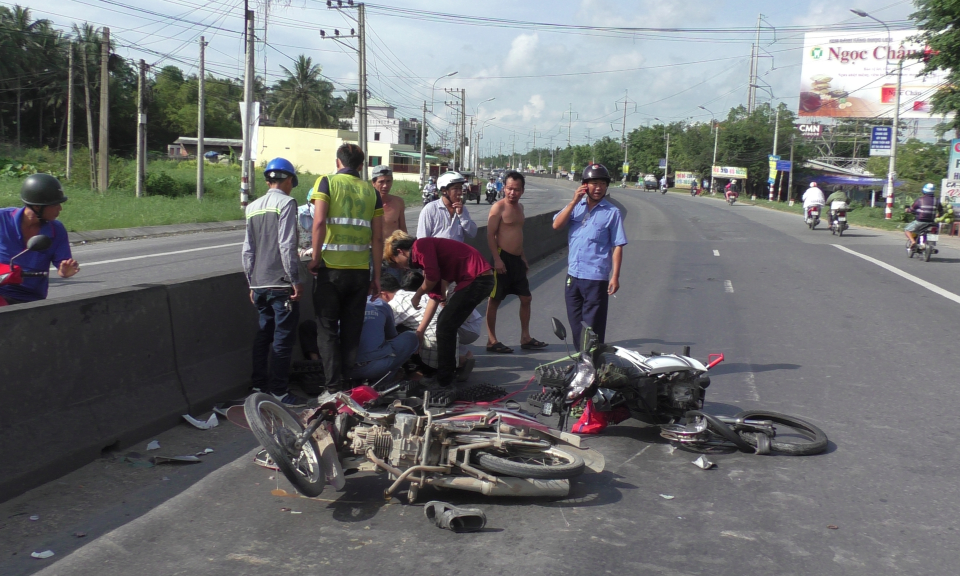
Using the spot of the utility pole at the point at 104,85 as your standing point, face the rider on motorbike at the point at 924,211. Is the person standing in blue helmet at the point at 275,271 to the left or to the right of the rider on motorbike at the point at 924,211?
right

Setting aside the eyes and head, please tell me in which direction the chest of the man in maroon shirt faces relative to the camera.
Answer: to the viewer's left

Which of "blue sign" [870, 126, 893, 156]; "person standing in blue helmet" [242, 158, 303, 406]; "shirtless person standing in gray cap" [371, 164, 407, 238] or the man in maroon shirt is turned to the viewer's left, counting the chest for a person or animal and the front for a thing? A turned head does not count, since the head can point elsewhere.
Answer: the man in maroon shirt

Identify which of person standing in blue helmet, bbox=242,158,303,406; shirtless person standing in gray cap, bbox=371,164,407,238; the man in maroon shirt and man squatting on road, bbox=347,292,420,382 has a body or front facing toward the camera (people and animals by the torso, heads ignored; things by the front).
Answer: shirtless person standing in gray cap, bbox=371,164,407,238

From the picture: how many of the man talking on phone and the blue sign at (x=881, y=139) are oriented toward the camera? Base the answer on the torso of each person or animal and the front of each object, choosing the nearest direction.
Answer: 2

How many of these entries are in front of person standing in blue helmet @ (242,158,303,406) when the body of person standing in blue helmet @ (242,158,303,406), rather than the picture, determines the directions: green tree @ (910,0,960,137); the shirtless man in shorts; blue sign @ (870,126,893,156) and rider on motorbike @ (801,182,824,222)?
4

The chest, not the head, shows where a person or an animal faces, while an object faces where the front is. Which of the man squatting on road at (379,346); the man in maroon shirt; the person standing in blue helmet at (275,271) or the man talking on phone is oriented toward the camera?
the man talking on phone

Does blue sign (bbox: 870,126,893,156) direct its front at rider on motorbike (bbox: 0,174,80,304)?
yes

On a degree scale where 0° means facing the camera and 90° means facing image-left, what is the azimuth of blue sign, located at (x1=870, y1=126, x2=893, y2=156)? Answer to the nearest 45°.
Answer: approximately 0°
